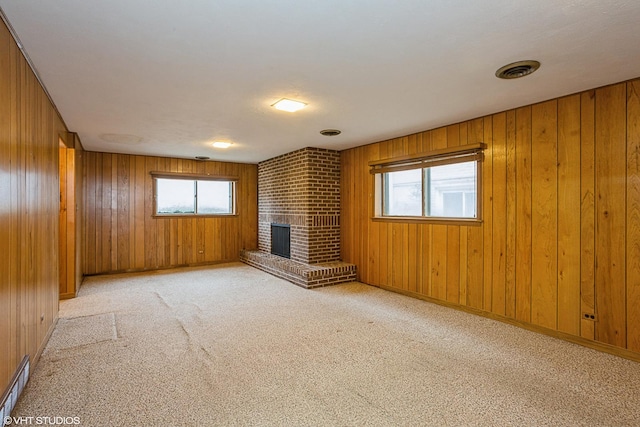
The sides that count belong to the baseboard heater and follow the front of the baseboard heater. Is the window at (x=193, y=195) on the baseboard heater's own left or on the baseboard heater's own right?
on the baseboard heater's own left

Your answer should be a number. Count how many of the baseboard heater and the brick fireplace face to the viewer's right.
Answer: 1

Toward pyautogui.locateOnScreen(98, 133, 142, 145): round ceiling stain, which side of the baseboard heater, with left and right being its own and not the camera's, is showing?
left

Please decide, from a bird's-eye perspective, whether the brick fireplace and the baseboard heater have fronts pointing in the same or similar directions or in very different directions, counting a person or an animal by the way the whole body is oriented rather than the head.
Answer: very different directions

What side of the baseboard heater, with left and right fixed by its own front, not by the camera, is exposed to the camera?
right

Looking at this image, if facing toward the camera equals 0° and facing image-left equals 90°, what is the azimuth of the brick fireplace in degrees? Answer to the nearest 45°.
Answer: approximately 45°

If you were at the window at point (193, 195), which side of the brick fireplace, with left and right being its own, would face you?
right
